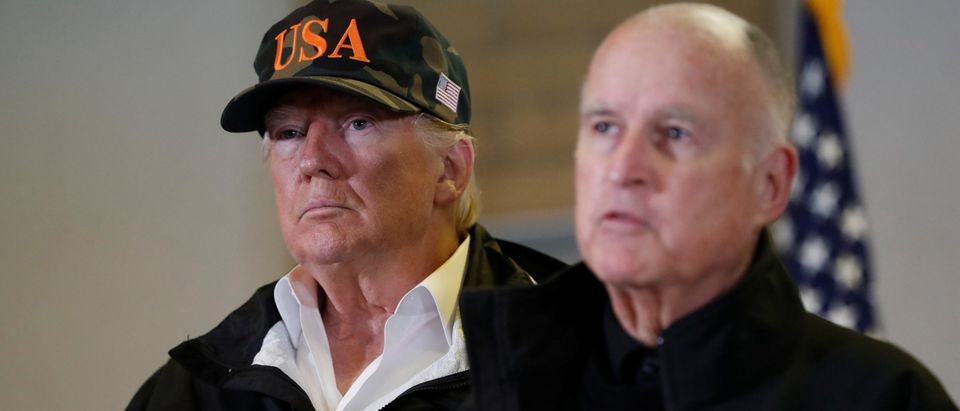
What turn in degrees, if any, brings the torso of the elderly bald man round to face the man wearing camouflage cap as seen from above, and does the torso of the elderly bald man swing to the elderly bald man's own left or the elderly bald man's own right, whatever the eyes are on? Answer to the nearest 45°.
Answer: approximately 90° to the elderly bald man's own right

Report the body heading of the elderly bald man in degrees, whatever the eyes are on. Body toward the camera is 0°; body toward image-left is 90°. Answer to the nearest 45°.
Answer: approximately 45°

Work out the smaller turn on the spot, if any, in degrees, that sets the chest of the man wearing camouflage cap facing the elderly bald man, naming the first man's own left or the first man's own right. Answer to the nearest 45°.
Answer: approximately 90° to the first man's own left

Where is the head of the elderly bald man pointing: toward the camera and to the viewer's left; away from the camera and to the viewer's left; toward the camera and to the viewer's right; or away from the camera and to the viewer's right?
toward the camera and to the viewer's left

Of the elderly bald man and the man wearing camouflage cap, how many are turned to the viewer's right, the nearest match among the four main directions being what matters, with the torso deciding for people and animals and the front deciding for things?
0

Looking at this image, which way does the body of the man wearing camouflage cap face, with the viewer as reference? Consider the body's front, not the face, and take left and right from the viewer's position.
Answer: facing the viewer and to the left of the viewer

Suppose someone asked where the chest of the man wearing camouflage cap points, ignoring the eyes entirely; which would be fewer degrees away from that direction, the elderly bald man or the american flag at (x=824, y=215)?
the elderly bald man

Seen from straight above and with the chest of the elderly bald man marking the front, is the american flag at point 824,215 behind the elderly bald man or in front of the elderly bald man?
behind

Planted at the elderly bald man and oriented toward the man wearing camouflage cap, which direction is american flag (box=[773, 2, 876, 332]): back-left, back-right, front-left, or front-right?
front-right

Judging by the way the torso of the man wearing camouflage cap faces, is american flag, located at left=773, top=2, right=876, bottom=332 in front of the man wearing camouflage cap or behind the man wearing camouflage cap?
behind

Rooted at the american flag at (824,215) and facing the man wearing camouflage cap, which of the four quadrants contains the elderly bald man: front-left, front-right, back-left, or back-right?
front-left
